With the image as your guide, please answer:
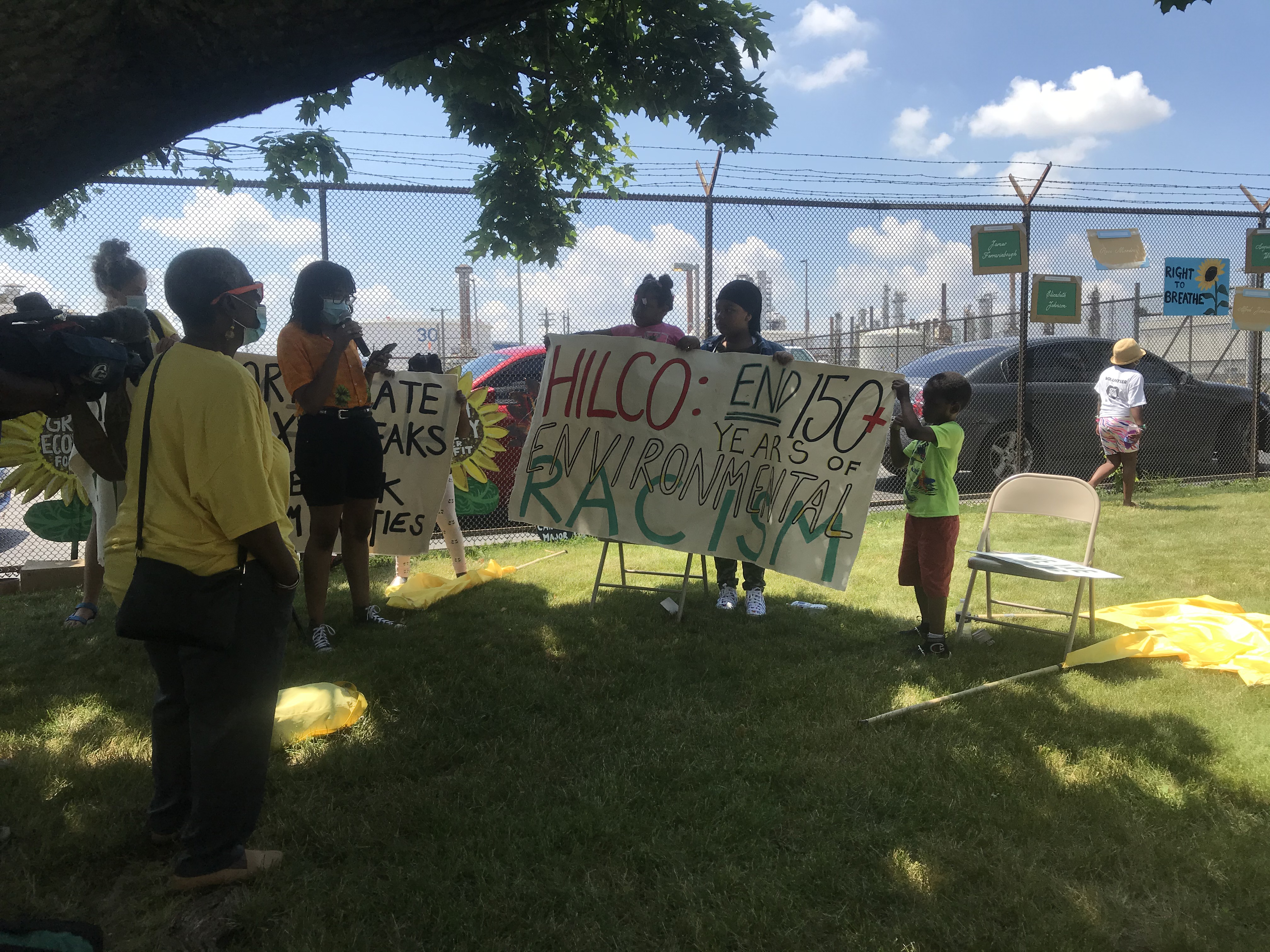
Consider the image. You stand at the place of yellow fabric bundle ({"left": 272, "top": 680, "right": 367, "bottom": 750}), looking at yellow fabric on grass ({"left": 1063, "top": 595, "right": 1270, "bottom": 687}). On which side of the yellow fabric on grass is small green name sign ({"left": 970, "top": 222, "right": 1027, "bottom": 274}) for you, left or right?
left

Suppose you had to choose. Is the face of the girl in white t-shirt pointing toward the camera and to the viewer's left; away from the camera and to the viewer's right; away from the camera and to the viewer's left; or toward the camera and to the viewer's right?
away from the camera and to the viewer's right

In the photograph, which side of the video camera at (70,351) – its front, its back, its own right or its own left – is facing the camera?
right

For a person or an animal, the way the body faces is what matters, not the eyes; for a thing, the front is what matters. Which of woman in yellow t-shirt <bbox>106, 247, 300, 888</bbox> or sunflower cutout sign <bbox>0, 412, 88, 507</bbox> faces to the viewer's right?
the woman in yellow t-shirt

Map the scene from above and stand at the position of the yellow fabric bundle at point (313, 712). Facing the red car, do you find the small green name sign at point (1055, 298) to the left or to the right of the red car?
right

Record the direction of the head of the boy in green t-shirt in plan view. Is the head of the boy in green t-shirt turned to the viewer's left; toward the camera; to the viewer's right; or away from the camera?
to the viewer's left

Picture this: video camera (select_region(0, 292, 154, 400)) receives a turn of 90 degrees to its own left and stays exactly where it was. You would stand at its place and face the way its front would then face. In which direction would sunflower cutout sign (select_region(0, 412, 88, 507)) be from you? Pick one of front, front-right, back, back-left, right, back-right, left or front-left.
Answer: front

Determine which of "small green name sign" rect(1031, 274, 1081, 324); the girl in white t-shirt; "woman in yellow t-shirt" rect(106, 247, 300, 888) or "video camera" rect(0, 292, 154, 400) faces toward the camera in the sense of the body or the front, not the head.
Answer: the small green name sign

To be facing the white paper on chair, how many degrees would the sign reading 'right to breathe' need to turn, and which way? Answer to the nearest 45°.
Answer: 0° — it already faces it

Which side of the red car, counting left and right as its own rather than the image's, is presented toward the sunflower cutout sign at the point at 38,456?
front
